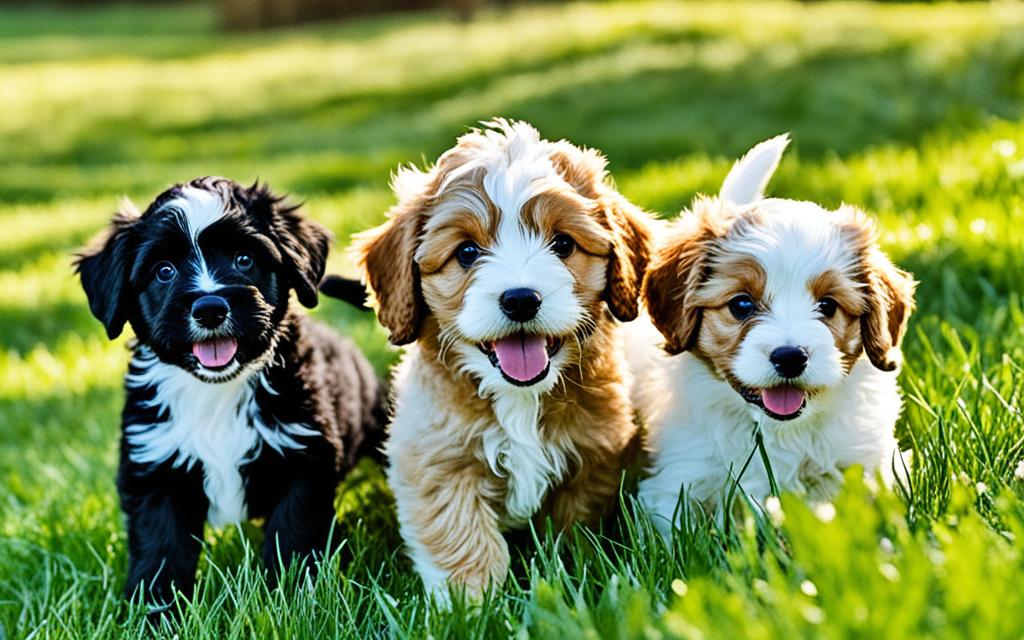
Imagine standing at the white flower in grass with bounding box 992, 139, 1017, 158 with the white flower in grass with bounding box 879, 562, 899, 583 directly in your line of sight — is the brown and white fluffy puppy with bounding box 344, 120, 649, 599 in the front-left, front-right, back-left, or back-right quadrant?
front-right

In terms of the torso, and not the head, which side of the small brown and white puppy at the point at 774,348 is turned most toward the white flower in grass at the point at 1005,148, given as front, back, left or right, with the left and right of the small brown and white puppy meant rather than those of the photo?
back

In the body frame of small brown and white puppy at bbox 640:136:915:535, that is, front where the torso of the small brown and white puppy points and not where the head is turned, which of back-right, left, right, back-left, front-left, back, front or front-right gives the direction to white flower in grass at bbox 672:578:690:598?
front

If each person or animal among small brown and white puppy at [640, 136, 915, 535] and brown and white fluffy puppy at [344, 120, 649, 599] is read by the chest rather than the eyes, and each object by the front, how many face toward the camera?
2

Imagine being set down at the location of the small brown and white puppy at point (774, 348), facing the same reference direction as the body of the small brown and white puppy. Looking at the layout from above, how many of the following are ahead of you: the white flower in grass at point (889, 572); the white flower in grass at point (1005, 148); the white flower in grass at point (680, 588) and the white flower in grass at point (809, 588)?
3

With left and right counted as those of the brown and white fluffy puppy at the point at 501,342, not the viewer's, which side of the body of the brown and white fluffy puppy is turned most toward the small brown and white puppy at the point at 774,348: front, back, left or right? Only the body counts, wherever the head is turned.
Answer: left

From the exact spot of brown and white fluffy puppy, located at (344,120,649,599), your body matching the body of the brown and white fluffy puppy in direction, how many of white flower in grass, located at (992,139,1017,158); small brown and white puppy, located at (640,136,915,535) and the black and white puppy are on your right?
1

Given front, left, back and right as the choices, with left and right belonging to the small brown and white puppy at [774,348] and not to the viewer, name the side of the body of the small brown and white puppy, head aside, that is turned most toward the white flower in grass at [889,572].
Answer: front

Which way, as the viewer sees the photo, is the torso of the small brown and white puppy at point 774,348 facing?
toward the camera

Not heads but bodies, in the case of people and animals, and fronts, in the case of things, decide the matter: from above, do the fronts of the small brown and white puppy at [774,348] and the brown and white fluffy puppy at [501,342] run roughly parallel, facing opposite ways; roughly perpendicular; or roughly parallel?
roughly parallel

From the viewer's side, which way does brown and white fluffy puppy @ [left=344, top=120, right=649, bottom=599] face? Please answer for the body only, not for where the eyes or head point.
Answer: toward the camera

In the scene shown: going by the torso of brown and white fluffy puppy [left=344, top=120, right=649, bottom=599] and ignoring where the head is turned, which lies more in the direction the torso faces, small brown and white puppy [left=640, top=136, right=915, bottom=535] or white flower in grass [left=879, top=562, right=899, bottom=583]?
the white flower in grass

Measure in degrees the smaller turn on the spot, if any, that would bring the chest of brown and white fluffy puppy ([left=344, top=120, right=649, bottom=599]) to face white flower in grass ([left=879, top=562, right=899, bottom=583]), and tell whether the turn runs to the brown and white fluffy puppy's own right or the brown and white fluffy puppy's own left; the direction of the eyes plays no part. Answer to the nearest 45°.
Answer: approximately 45° to the brown and white fluffy puppy's own left

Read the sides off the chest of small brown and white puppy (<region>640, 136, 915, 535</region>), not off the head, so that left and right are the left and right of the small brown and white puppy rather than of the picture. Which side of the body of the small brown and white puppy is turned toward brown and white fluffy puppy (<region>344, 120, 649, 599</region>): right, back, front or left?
right

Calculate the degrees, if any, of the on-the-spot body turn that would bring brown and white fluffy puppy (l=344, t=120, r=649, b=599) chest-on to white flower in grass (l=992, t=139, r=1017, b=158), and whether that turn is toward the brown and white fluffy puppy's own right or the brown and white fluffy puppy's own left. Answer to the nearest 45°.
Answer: approximately 135° to the brown and white fluffy puppy's own left

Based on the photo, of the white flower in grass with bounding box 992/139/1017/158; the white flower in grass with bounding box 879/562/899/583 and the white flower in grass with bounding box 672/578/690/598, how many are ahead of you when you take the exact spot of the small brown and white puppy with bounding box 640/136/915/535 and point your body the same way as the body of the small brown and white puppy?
2
